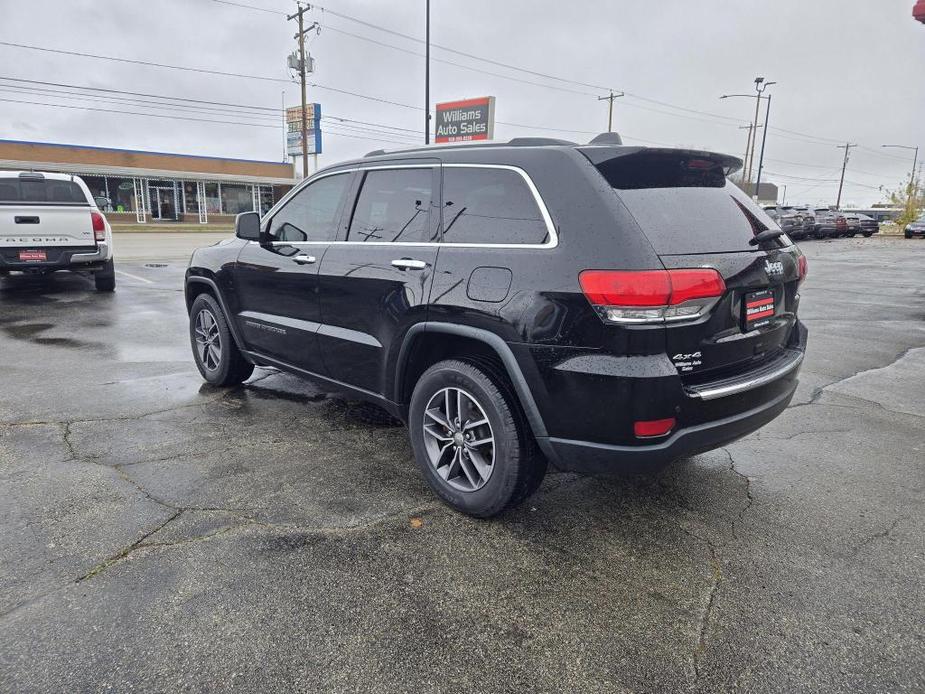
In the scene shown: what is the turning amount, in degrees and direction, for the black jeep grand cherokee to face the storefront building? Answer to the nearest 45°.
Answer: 0° — it already faces it

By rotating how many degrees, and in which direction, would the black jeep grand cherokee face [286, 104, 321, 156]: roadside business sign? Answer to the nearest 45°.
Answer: approximately 45° to its right

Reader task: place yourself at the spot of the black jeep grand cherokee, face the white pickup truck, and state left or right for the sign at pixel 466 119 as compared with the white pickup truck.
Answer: right

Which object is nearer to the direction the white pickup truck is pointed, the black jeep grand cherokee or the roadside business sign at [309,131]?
the roadside business sign

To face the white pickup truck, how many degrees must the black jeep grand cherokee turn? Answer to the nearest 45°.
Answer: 0° — it already faces it

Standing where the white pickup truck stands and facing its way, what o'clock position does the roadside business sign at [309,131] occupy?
The roadside business sign is roughly at 1 o'clock from the white pickup truck.

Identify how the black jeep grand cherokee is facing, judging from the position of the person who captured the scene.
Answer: facing away from the viewer and to the left of the viewer

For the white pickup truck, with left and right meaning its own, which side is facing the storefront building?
front

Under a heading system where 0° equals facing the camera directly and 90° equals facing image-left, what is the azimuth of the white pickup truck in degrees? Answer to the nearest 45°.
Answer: approximately 180°

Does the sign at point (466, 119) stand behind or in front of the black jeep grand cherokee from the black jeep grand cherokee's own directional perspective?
in front

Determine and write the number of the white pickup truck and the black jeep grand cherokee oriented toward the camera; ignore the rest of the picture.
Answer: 0

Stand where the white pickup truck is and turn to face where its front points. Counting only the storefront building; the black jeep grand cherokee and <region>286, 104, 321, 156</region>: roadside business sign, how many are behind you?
1
